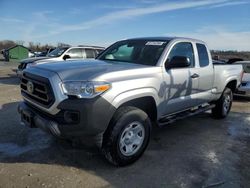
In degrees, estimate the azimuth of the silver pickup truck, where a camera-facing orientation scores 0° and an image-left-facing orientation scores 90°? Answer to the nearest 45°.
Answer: approximately 45°
